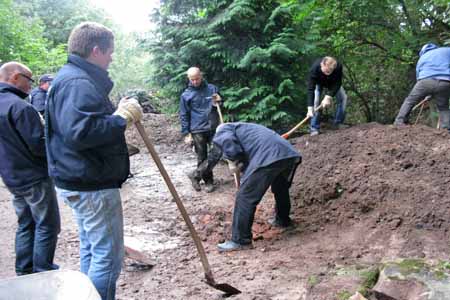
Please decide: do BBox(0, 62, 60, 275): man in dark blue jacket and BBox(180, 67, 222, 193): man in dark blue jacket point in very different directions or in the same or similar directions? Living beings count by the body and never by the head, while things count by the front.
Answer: very different directions

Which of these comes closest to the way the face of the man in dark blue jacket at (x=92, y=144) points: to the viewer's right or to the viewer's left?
to the viewer's right

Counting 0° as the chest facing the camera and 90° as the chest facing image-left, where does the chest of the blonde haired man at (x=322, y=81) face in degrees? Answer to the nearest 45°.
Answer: approximately 0°

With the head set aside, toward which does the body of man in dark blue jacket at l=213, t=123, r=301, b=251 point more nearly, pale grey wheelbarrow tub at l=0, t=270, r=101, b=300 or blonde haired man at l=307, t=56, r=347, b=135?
the pale grey wheelbarrow tub

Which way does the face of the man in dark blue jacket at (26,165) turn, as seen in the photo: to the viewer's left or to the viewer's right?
to the viewer's right

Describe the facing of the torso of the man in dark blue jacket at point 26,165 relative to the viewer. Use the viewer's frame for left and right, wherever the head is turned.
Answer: facing away from the viewer and to the right of the viewer

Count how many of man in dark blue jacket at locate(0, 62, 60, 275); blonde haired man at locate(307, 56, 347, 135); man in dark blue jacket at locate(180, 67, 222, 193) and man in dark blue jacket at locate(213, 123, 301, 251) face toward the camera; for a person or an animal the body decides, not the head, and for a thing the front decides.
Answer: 2

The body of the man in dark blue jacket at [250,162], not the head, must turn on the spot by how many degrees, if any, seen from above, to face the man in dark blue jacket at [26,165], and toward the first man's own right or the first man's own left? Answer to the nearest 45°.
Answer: approximately 45° to the first man's own left

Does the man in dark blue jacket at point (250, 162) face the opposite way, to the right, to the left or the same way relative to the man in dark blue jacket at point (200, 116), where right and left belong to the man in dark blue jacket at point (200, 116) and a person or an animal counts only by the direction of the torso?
to the right

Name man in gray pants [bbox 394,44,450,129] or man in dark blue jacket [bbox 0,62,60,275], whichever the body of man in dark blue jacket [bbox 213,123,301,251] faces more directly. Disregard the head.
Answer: the man in dark blue jacket

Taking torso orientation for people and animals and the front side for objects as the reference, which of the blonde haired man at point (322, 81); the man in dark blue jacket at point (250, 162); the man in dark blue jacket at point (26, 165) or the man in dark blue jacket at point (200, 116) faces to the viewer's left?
the man in dark blue jacket at point (250, 162)

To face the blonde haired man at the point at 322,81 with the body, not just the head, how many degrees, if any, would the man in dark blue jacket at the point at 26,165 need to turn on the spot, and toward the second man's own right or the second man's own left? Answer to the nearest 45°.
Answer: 0° — they already face them
